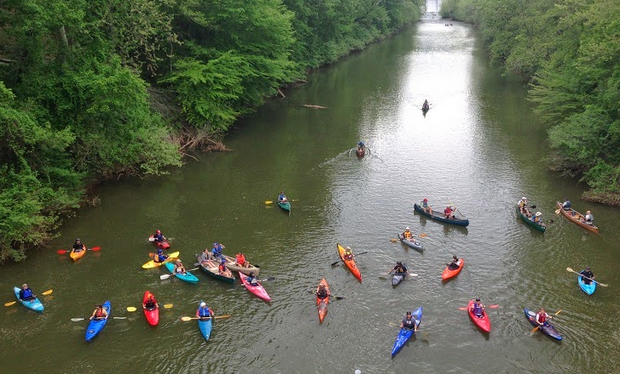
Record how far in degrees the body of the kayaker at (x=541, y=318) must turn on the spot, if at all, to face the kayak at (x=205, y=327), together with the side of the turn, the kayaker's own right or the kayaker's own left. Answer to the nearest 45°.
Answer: approximately 90° to the kayaker's own right

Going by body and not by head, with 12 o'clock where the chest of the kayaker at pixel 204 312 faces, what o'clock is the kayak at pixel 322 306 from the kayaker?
The kayak is roughly at 9 o'clock from the kayaker.

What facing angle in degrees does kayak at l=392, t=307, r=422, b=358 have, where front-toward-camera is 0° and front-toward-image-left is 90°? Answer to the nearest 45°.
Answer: approximately 45°

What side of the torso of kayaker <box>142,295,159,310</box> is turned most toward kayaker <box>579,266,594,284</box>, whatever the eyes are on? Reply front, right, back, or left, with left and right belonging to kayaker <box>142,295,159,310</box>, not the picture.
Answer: left

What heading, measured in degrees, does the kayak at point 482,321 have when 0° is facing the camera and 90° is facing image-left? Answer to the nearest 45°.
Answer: approximately 315°

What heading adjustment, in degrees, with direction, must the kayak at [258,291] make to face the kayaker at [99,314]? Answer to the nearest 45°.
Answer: approximately 135° to its right

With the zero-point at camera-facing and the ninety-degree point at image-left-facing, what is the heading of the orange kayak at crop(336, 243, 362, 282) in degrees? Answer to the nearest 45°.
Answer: approximately 315°

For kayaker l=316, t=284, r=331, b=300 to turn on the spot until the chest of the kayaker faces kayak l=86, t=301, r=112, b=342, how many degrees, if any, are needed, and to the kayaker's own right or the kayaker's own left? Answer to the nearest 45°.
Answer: approximately 90° to the kayaker's own right

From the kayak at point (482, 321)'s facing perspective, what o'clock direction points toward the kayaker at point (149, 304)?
The kayaker is roughly at 4 o'clock from the kayak.

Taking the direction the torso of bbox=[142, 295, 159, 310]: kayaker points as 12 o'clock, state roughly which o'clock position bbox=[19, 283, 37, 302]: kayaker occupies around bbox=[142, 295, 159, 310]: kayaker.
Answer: bbox=[19, 283, 37, 302]: kayaker is roughly at 4 o'clock from bbox=[142, 295, 159, 310]: kayaker.

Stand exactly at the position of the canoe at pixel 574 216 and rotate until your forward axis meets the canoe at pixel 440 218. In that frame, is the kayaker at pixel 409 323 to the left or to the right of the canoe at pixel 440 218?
left
